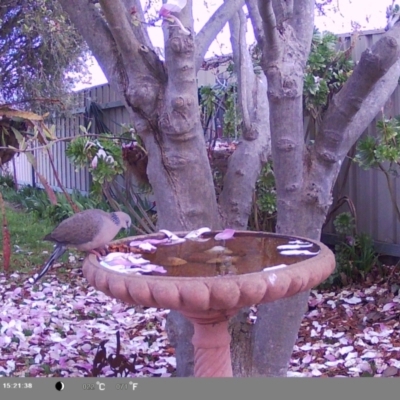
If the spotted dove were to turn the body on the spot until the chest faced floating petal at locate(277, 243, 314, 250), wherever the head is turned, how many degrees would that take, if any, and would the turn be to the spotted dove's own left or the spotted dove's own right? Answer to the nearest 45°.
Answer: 0° — it already faces it

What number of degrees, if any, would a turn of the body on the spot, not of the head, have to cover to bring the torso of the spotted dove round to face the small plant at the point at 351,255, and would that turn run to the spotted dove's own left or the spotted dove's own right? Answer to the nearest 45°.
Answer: approximately 45° to the spotted dove's own left

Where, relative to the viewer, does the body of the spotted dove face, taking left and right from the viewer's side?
facing to the right of the viewer

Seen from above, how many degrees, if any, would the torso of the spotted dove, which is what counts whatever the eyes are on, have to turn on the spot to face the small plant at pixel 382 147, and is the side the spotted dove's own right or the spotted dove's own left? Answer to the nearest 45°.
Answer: approximately 45° to the spotted dove's own left

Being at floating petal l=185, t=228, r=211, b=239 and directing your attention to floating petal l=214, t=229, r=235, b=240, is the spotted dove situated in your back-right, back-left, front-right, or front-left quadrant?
back-right
